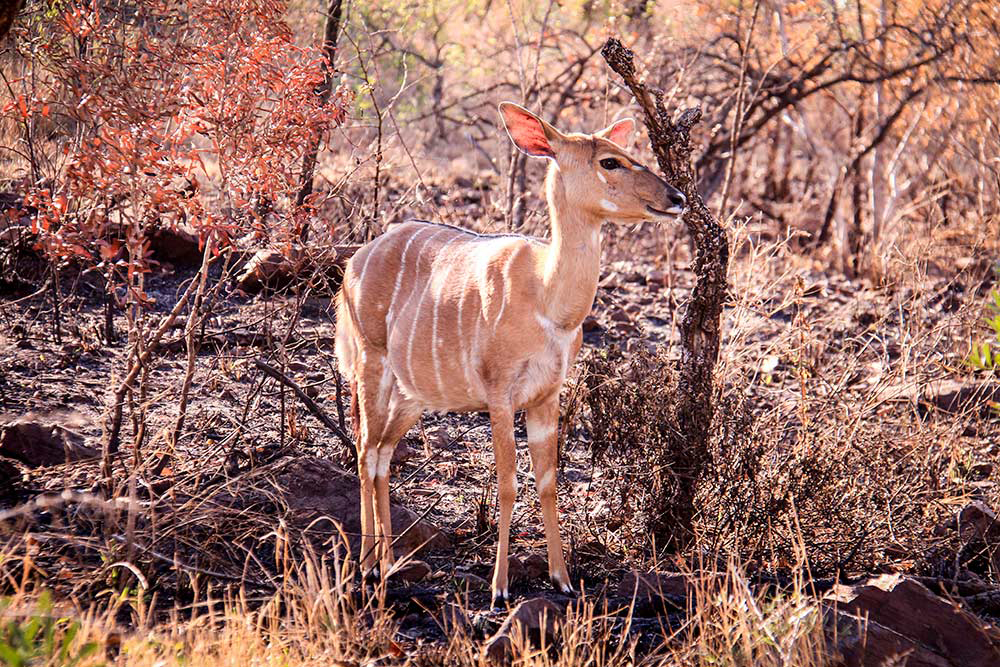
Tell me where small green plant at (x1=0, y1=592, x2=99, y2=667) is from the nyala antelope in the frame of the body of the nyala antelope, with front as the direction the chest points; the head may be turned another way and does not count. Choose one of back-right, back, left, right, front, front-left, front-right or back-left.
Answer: right

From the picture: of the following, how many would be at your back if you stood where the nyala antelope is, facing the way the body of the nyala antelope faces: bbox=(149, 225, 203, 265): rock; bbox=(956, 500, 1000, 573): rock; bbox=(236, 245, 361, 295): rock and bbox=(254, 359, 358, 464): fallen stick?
3

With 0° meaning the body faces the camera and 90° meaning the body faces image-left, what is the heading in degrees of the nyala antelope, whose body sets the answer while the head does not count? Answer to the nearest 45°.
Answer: approximately 315°

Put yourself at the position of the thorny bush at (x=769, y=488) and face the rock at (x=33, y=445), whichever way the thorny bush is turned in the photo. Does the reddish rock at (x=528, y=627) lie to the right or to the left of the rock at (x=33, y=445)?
left

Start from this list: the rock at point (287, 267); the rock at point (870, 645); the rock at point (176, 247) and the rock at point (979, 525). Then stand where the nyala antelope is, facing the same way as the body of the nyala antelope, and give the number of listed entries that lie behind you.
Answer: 2

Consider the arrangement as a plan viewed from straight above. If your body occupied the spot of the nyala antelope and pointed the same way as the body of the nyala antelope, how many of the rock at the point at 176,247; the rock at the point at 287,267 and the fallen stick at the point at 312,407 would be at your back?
3

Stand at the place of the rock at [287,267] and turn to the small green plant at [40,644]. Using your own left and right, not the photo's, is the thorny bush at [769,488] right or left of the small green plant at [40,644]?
left

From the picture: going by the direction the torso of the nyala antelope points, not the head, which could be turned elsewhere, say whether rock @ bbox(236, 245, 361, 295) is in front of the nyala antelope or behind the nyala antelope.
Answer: behind
